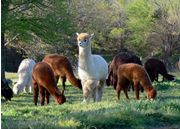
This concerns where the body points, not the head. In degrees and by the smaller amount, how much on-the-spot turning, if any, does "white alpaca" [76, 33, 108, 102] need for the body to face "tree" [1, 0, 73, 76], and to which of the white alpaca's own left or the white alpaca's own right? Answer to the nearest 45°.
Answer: approximately 135° to the white alpaca's own right

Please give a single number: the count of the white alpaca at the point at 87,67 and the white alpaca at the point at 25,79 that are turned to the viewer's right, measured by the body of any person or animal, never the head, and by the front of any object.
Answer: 0

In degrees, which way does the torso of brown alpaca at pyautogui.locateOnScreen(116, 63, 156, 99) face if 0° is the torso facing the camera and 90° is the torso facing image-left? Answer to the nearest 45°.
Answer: approximately 270°

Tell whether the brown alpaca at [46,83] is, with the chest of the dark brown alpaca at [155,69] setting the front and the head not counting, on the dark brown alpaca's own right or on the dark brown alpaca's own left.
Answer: on the dark brown alpaca's own right

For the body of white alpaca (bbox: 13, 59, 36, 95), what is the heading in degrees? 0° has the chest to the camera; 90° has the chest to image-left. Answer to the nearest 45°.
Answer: approximately 45°

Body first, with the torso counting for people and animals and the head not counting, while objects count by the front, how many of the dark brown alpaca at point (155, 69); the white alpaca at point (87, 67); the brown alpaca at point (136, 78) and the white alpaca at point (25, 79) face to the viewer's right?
2

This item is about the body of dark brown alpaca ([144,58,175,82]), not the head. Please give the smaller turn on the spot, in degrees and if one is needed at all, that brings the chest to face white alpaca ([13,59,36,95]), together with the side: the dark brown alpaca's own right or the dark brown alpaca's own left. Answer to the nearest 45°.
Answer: approximately 135° to the dark brown alpaca's own right

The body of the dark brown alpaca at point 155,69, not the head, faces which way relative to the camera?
to the viewer's right

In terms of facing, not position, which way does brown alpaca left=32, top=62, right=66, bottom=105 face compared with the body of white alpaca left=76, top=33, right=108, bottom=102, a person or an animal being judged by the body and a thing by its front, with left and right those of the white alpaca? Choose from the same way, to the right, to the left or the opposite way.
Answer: to the left
